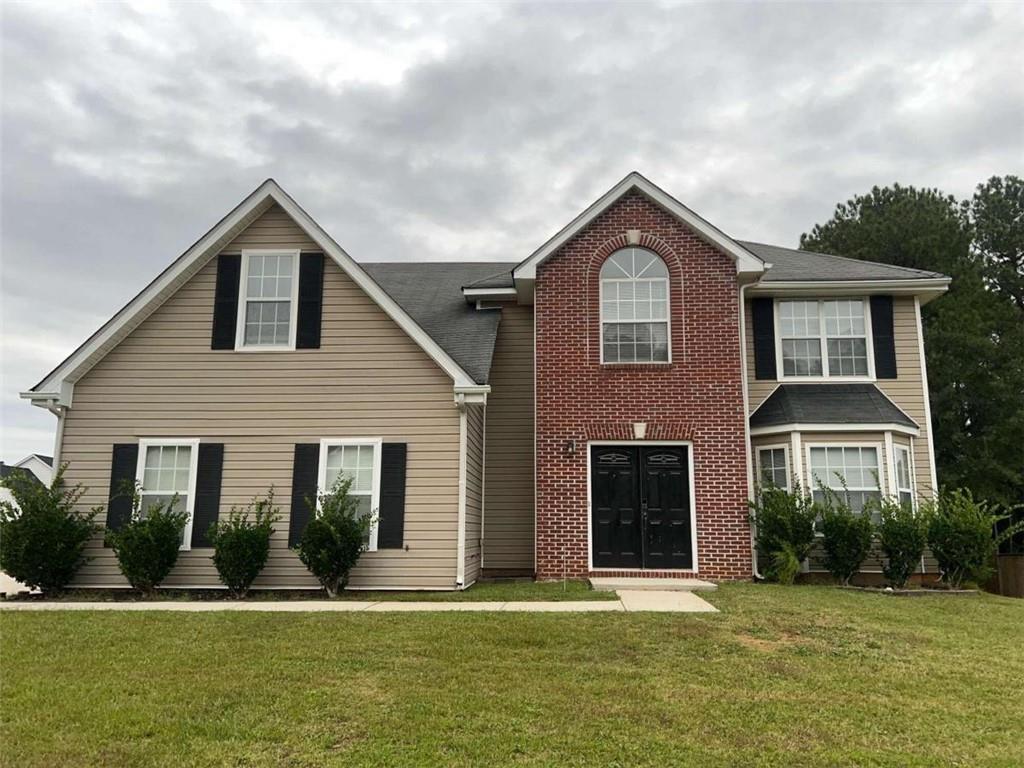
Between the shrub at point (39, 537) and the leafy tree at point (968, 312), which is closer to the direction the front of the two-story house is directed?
the shrub

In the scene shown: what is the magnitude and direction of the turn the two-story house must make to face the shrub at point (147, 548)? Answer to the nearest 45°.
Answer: approximately 90° to its right

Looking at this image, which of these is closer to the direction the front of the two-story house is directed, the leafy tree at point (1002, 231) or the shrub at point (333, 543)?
the shrub

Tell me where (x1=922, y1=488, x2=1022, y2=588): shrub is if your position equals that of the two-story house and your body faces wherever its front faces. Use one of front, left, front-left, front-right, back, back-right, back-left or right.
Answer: left

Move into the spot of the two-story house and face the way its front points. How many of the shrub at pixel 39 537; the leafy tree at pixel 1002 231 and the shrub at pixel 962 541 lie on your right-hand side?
1

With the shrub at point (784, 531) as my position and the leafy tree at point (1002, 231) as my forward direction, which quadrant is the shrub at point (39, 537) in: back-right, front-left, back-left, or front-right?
back-left

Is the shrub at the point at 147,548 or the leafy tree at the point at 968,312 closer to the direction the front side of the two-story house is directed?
the shrub

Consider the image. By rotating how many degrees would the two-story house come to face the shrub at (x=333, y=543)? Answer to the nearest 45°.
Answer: approximately 45° to its right

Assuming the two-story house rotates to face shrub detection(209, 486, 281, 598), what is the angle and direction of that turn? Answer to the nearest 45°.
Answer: approximately 90° to its right

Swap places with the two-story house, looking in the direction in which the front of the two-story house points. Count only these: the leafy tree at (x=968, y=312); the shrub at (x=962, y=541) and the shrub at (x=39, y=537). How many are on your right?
1

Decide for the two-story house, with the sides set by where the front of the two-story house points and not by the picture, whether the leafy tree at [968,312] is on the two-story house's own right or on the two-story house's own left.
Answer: on the two-story house's own left

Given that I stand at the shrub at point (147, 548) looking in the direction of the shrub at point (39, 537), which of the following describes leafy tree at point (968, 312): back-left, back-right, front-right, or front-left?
back-right

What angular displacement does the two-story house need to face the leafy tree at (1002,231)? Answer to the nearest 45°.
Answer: approximately 135° to its left

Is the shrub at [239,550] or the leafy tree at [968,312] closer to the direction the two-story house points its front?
the shrub

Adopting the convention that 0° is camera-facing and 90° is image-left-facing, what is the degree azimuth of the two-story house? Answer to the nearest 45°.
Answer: approximately 0°

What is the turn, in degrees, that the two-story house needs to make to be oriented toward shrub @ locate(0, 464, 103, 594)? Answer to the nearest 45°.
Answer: approximately 90° to its right
